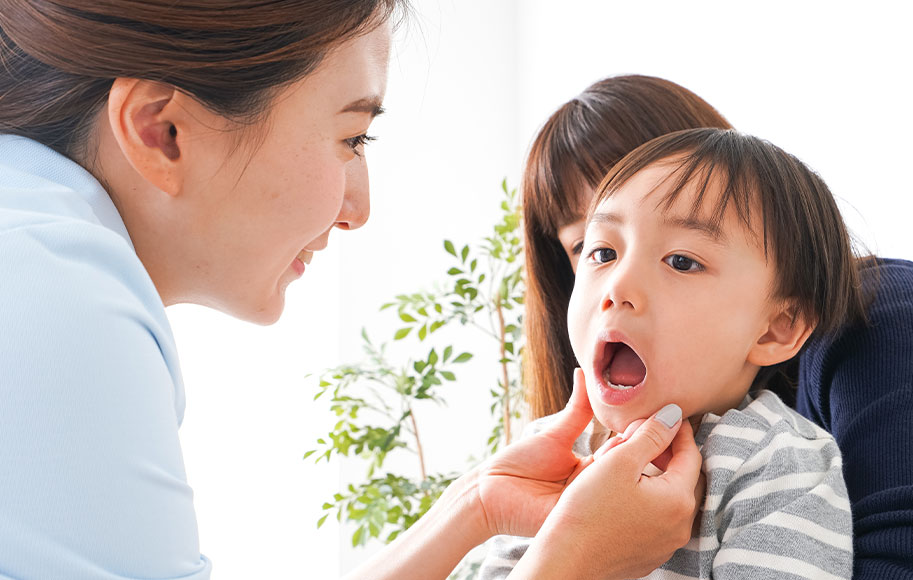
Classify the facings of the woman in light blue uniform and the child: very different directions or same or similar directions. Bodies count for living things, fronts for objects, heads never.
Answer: very different directions

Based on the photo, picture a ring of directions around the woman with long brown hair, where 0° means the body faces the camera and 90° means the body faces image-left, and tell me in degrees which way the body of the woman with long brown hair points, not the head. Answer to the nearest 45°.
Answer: approximately 45°

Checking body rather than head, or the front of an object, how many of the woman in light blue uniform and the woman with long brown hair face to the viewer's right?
1

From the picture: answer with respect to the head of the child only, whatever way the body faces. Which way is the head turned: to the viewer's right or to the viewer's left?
to the viewer's left

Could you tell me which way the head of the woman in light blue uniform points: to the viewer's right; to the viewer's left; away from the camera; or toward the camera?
to the viewer's right

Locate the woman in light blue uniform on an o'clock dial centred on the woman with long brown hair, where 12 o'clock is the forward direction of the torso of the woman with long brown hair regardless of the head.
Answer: The woman in light blue uniform is roughly at 12 o'clock from the woman with long brown hair.

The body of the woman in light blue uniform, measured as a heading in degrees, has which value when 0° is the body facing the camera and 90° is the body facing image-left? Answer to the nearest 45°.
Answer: approximately 270°

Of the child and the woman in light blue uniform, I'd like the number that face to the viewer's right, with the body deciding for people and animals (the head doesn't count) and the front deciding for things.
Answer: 1

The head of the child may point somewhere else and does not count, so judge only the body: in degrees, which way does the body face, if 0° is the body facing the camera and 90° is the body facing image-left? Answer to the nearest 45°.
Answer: approximately 45°
